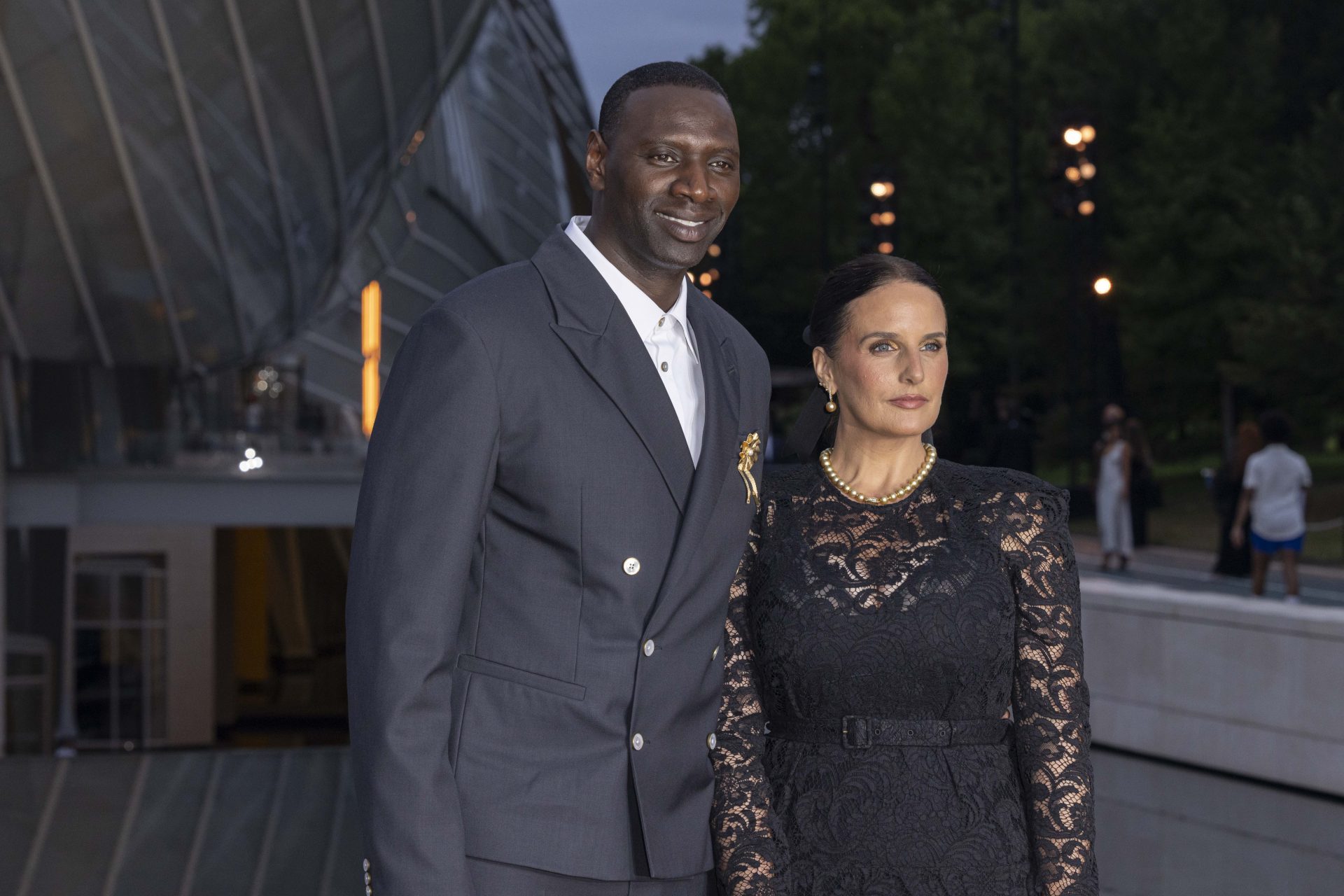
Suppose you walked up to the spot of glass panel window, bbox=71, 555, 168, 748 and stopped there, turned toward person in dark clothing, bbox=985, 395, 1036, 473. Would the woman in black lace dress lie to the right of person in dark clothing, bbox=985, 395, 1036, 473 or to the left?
right

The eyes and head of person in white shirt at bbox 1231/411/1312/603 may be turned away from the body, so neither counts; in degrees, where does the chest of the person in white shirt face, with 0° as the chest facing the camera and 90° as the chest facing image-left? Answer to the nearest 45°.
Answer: approximately 180°

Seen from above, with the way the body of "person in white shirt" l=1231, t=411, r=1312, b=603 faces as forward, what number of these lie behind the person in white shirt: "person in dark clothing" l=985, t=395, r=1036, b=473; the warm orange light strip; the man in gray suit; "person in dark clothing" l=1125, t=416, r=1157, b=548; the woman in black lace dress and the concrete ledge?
3

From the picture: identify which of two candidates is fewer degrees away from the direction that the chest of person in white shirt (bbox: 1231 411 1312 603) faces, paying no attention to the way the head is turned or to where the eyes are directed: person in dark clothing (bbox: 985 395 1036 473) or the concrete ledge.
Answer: the person in dark clothing

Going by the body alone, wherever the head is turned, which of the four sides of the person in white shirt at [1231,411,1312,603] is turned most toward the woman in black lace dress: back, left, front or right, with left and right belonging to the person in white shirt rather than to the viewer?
back

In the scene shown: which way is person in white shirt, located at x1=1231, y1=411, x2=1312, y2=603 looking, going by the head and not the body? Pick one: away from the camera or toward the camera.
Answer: away from the camera

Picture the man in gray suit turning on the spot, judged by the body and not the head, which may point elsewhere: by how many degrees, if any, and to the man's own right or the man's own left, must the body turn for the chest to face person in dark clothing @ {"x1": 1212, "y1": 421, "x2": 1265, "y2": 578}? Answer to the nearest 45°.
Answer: approximately 90° to the man's own left
